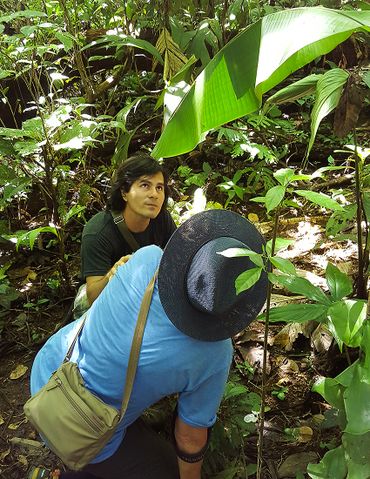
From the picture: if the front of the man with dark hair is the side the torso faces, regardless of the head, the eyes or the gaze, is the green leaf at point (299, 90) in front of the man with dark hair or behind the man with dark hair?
in front

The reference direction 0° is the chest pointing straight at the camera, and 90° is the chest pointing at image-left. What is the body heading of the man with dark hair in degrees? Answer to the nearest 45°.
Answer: approximately 315°

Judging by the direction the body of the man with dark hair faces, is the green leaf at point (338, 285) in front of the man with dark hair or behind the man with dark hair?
in front

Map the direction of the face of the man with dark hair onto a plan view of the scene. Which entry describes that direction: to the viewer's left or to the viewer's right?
to the viewer's right

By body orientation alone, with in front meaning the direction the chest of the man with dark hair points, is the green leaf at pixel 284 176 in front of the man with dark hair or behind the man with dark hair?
in front
